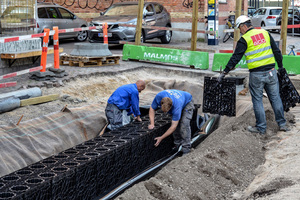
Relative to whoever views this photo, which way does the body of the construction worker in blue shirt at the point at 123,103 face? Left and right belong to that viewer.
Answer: facing to the right of the viewer

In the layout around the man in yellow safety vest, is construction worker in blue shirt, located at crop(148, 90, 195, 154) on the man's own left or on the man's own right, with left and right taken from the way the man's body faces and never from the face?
on the man's own left

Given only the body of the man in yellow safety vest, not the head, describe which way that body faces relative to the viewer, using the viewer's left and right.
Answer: facing away from the viewer and to the left of the viewer

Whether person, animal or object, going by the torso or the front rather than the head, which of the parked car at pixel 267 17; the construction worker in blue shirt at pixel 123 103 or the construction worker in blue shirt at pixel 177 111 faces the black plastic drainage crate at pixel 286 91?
the construction worker in blue shirt at pixel 123 103

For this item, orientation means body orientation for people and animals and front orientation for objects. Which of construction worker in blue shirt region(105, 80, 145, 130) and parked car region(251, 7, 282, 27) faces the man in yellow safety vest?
the construction worker in blue shirt
